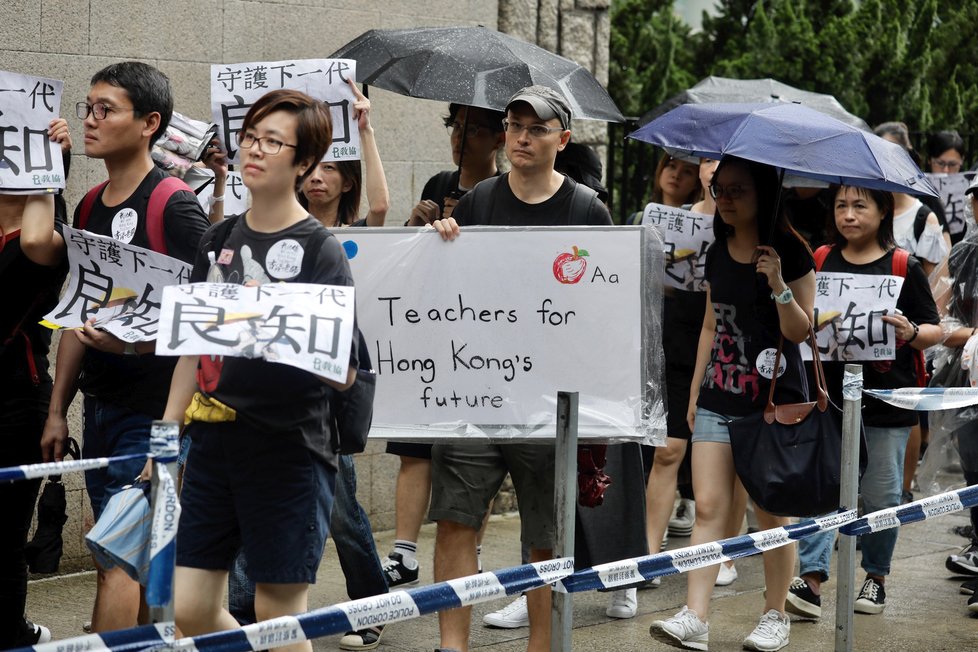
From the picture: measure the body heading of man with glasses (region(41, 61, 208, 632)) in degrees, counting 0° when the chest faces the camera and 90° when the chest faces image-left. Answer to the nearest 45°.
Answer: approximately 45°

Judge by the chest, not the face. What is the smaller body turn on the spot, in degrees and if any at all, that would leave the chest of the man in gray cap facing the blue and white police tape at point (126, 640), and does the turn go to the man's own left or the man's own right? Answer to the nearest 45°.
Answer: approximately 45° to the man's own right

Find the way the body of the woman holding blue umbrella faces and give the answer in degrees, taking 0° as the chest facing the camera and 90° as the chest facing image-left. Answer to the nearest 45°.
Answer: approximately 45°

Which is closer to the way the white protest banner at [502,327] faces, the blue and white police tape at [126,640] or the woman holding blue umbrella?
the blue and white police tape

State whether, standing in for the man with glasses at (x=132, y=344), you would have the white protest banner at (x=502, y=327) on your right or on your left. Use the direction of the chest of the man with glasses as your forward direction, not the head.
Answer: on your left

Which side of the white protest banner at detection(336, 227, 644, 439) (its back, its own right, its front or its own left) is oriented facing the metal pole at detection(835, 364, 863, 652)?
left

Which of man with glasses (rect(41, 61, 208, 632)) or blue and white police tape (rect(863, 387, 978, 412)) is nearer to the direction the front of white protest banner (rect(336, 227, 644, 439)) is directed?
the man with glasses

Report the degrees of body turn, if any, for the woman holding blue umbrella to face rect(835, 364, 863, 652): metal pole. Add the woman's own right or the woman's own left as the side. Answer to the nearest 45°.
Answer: approximately 90° to the woman's own left
